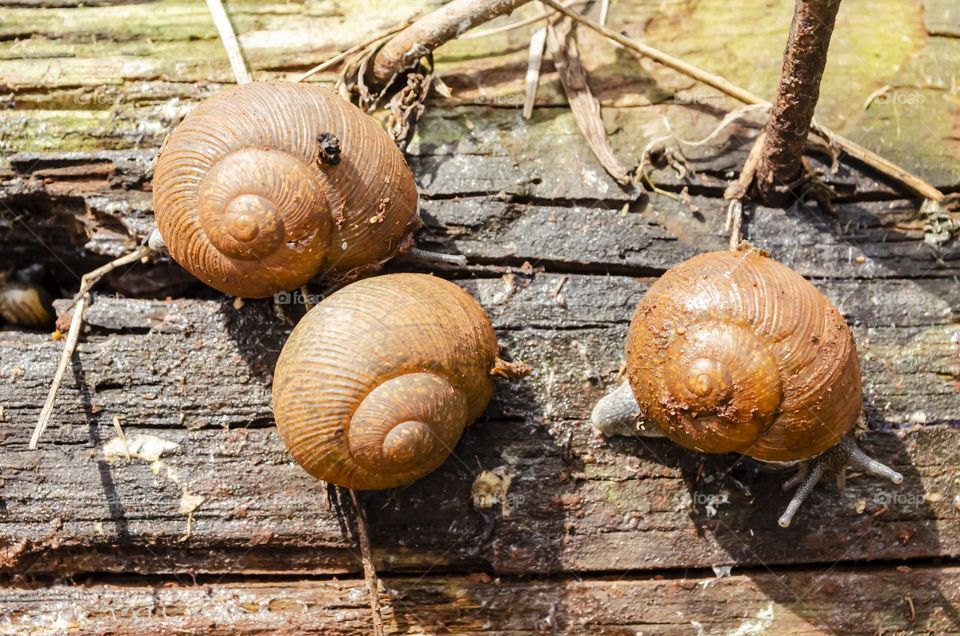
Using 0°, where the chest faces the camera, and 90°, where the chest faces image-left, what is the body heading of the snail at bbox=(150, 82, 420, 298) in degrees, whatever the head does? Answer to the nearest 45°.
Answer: approximately 270°

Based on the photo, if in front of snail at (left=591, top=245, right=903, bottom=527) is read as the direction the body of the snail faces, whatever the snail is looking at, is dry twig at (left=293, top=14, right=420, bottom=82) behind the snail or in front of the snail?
behind

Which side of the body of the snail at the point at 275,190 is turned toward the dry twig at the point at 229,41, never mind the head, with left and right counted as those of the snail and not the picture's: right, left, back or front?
left

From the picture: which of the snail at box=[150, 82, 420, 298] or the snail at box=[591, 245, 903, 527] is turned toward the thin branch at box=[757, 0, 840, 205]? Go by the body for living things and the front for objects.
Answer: the snail at box=[150, 82, 420, 298]

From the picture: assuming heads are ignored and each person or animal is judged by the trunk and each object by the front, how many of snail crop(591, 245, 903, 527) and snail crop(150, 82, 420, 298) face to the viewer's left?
0

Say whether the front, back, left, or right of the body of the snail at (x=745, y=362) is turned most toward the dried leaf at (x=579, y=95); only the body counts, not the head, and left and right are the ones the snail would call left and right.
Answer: back

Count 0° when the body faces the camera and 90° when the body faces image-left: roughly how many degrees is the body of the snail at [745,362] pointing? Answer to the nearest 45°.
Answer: approximately 315°
